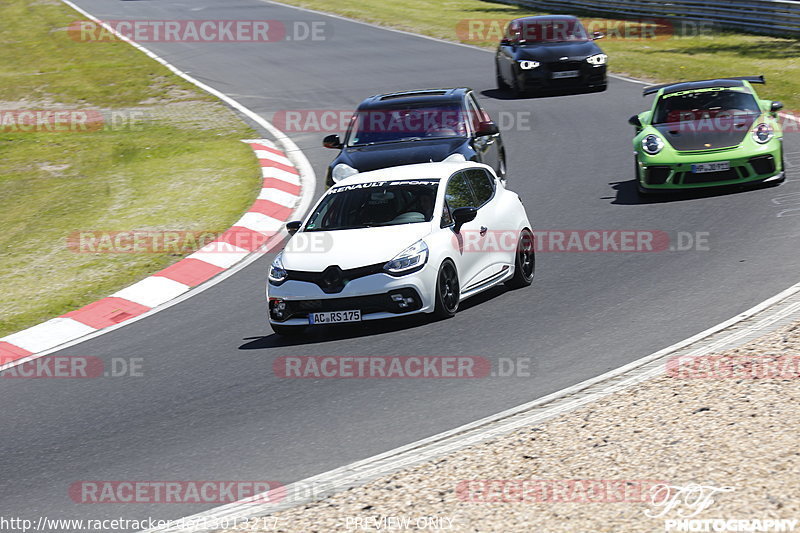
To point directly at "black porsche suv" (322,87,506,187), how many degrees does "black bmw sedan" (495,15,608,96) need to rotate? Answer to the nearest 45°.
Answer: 0° — it already faces it

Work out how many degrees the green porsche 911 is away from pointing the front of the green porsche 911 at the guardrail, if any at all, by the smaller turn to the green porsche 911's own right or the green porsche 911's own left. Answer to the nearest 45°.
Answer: approximately 180°

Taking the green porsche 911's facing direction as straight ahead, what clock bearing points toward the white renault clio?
The white renault clio is roughly at 1 o'clock from the green porsche 911.

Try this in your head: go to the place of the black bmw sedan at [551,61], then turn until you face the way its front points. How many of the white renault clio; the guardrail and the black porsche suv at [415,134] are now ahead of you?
2

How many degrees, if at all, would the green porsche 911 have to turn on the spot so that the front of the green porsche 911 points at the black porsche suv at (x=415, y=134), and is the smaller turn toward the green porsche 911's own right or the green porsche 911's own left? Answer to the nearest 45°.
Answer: approximately 90° to the green porsche 911's own right

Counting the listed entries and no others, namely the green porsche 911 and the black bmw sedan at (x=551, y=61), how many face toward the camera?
2

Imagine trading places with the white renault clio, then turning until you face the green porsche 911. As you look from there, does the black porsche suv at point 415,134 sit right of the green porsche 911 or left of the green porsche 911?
left

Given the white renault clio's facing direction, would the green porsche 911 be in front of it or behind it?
behind

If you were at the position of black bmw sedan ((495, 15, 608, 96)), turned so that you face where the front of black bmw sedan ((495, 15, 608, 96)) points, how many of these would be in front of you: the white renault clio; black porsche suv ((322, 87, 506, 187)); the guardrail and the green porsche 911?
3

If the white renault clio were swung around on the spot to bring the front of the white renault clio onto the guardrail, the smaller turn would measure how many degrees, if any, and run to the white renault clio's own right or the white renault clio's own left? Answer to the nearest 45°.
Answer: approximately 135° to the white renault clio's own right

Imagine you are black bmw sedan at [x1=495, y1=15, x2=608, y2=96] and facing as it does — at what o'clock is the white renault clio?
The white renault clio is roughly at 12 o'clock from the black bmw sedan.
